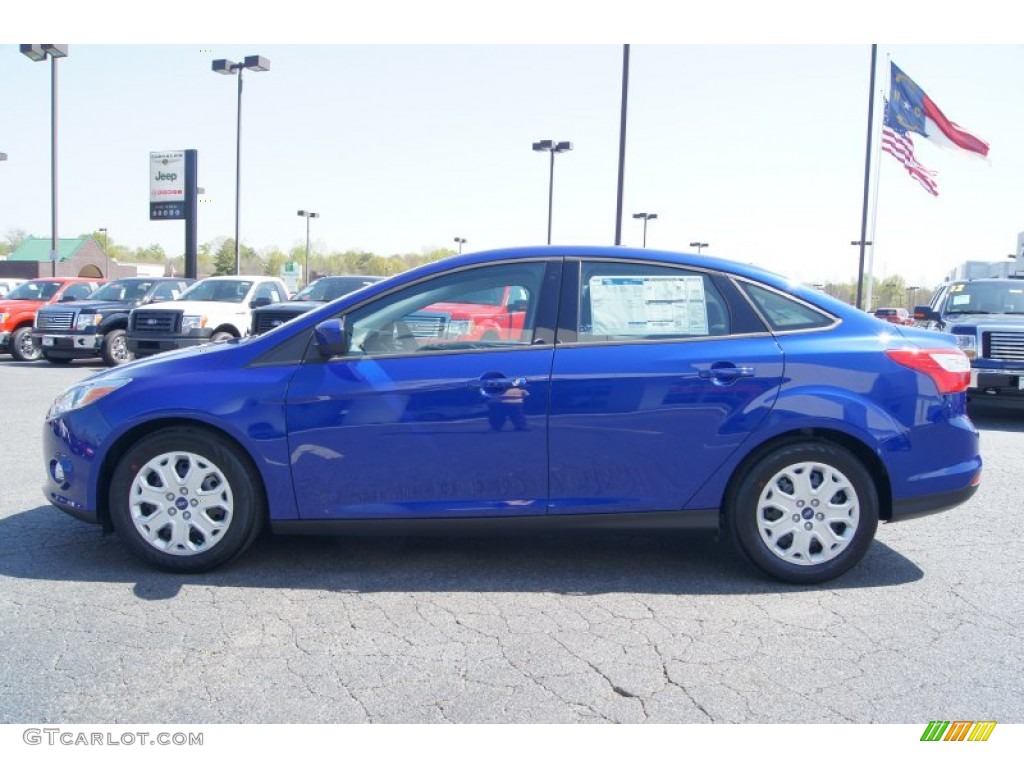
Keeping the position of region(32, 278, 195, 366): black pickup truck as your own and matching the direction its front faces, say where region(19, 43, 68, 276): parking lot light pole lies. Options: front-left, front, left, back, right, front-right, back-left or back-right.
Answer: back-right

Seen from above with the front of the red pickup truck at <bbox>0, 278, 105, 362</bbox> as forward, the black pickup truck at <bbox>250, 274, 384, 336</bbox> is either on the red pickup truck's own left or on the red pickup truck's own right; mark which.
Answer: on the red pickup truck's own left

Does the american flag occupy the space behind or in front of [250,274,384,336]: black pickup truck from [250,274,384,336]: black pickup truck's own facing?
behind

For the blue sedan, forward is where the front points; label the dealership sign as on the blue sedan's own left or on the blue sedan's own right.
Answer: on the blue sedan's own right

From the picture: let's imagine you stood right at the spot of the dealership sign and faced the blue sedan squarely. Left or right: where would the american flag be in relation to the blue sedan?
left

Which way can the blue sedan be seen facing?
to the viewer's left

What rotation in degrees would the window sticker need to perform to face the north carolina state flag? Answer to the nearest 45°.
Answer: approximately 180°

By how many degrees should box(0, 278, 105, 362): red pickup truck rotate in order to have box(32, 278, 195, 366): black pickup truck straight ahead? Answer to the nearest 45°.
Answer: approximately 45° to its left

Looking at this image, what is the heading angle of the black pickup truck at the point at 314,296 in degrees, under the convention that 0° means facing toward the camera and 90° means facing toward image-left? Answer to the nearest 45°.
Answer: approximately 45°
